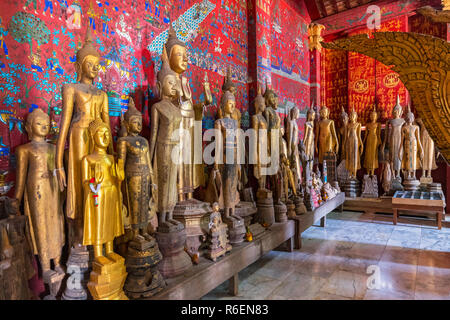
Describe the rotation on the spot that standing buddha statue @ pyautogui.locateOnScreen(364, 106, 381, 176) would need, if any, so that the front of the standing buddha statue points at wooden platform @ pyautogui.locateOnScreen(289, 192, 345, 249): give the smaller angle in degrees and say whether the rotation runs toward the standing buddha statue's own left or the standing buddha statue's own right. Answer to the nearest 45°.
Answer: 0° — it already faces it

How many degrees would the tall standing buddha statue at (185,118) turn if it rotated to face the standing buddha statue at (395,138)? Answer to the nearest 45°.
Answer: approximately 90° to its left

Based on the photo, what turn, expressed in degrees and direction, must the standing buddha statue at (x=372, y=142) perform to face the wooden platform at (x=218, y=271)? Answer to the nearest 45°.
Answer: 0° — it already faces it

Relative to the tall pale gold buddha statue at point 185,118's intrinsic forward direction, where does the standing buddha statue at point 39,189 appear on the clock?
The standing buddha statue is roughly at 3 o'clock from the tall pale gold buddha statue.

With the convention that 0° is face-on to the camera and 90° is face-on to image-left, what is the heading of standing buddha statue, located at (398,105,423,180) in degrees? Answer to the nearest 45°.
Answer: approximately 0°
